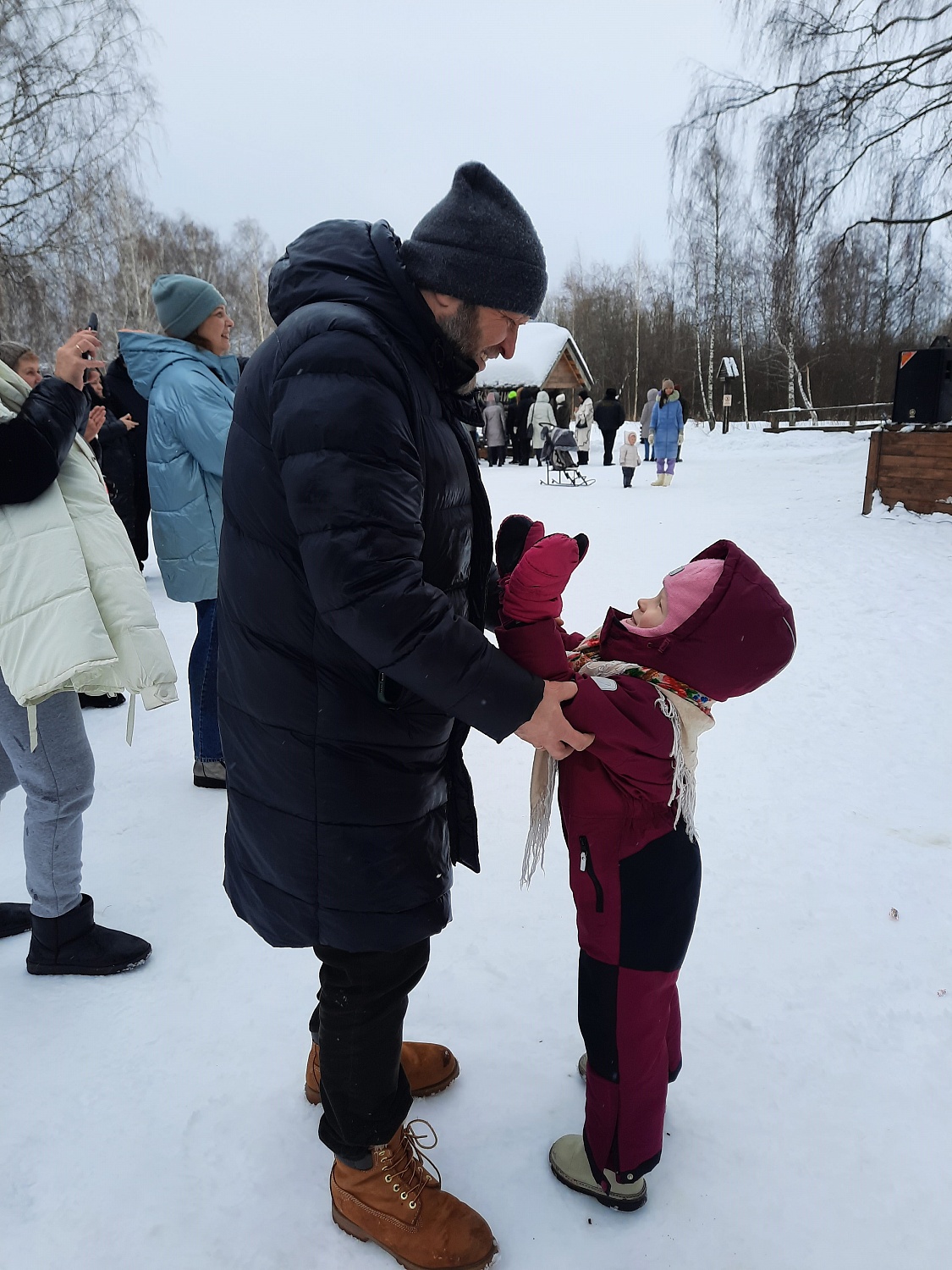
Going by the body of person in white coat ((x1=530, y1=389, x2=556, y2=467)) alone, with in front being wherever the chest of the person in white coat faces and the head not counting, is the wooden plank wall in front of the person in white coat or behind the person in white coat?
behind

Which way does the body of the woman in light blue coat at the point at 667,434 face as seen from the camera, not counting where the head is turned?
toward the camera

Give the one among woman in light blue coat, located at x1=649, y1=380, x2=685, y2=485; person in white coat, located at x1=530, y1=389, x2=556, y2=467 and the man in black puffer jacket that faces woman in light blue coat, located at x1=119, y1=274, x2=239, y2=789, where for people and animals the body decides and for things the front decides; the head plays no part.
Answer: woman in light blue coat, located at x1=649, y1=380, x2=685, y2=485

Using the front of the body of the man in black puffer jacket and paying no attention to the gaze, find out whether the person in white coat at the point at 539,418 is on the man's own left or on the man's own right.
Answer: on the man's own left

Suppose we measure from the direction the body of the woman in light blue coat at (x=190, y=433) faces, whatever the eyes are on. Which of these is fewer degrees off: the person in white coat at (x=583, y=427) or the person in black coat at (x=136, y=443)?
the person in white coat

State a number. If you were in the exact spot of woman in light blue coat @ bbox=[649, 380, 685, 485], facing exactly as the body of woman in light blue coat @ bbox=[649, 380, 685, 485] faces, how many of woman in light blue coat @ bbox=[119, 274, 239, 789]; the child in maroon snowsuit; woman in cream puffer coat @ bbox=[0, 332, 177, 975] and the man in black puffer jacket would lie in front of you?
4

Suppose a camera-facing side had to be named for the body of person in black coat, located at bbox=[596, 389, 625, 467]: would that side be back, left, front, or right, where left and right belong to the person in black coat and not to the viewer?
back

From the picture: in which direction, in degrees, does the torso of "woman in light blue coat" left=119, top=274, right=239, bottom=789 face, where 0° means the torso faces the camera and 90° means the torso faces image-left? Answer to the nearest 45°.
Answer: approximately 270°

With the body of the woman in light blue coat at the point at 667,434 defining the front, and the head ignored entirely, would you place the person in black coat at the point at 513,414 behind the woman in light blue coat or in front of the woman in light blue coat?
behind

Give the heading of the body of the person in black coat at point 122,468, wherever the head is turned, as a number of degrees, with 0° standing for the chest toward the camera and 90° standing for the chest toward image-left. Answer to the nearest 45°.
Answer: approximately 270°

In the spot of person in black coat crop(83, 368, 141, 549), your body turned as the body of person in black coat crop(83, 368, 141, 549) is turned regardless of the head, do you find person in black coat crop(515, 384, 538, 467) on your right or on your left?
on your left

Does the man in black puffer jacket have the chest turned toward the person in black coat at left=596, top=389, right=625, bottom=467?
no

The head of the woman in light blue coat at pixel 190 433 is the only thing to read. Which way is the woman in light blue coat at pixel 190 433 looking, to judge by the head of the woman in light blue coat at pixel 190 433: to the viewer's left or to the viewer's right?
to the viewer's right

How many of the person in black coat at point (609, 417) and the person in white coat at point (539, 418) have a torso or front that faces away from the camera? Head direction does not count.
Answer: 2

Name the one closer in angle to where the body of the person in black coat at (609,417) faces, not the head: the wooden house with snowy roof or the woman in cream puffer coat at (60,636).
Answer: the wooden house with snowy roof

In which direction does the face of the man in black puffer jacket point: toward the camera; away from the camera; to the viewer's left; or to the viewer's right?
to the viewer's right

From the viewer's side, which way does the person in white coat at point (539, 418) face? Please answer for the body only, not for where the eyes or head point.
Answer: away from the camera
